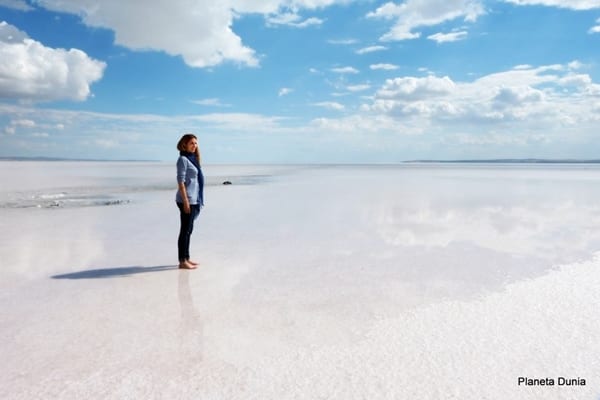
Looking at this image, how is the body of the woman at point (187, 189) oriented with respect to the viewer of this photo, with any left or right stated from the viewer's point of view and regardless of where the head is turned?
facing to the right of the viewer
